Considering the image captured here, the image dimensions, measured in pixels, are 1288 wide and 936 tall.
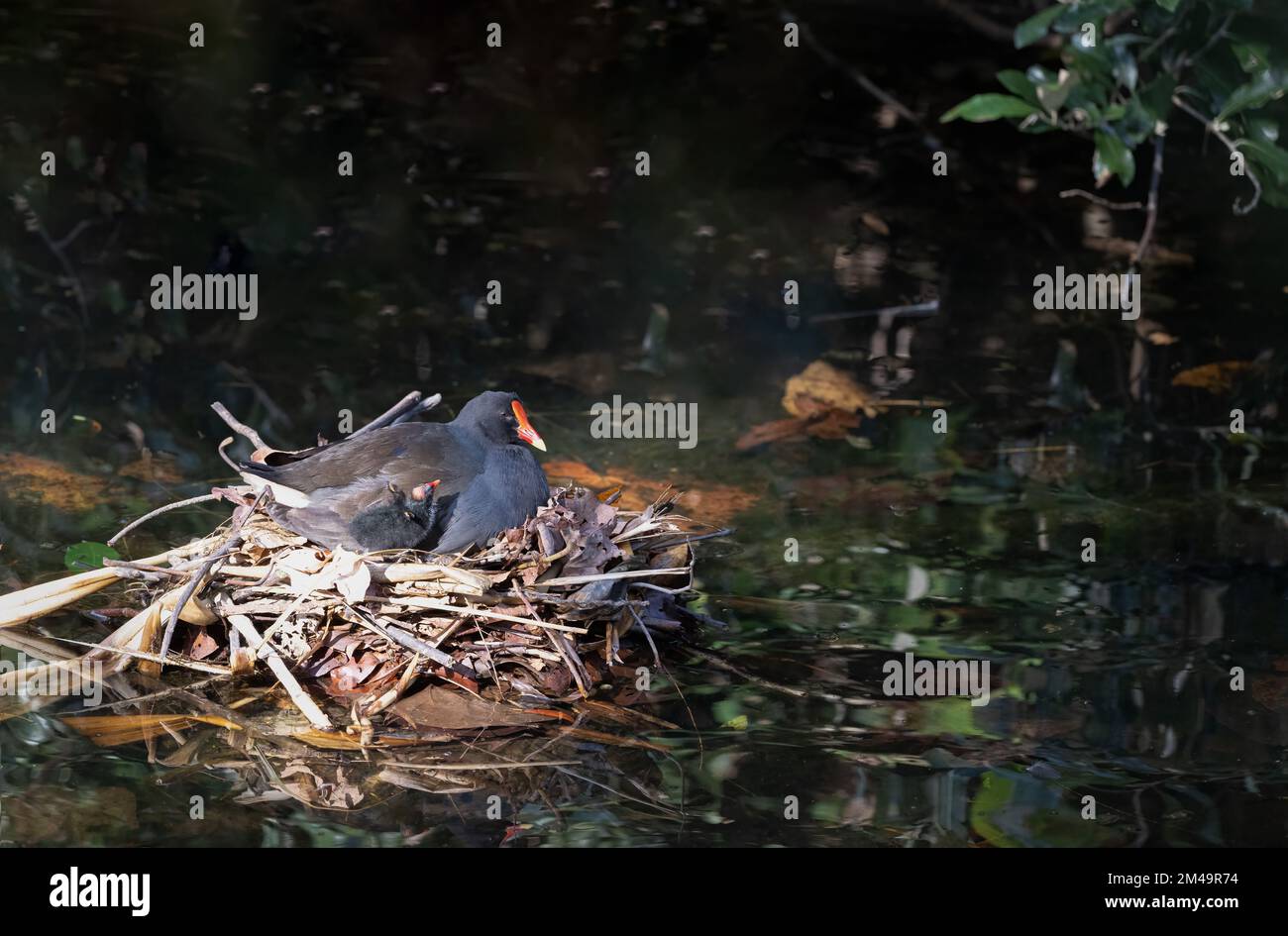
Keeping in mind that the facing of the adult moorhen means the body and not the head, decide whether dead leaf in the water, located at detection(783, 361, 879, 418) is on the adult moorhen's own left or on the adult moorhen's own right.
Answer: on the adult moorhen's own left

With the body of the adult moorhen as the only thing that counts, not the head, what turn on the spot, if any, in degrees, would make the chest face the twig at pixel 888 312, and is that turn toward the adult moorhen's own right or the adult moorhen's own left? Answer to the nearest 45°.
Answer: approximately 45° to the adult moorhen's own left

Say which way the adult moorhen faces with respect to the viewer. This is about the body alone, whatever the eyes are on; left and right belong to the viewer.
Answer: facing to the right of the viewer

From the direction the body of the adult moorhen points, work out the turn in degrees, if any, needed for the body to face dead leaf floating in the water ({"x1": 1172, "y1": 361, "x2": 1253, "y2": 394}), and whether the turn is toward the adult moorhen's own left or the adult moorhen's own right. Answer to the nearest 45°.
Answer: approximately 45° to the adult moorhen's own left

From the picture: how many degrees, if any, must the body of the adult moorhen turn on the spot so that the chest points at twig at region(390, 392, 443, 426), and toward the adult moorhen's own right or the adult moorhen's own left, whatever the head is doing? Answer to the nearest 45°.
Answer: approximately 90° to the adult moorhen's own left

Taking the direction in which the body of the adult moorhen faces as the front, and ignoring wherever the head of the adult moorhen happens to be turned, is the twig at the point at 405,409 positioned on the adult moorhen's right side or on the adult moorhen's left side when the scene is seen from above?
on the adult moorhen's left side
